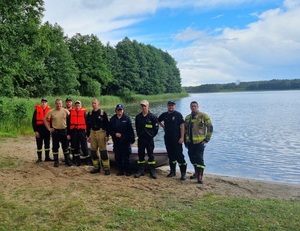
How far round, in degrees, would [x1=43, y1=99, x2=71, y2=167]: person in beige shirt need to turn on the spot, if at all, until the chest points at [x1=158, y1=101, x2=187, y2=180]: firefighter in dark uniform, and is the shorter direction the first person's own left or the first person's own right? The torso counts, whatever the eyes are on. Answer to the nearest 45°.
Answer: approximately 45° to the first person's own left

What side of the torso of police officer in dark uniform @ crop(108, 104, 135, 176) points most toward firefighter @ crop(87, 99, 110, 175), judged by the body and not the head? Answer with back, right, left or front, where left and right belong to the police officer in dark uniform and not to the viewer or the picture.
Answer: right

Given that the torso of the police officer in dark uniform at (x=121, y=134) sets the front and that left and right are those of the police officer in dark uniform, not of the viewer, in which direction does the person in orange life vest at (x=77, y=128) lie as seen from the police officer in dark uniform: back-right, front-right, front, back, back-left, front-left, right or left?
back-right

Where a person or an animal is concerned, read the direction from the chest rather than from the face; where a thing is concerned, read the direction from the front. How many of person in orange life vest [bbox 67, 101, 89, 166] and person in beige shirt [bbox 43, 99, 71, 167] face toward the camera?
2

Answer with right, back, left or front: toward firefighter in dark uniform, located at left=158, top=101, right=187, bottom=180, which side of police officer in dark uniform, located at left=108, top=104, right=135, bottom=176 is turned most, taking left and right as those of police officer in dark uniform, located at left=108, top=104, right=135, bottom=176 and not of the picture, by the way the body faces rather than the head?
left

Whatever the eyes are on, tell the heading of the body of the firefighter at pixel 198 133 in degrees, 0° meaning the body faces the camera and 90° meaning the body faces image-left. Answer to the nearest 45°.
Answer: approximately 45°

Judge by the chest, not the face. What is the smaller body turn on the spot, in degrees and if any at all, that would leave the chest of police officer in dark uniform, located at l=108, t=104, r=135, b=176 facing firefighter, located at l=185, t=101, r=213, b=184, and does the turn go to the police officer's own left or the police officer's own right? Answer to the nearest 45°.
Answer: approximately 90° to the police officer's own left

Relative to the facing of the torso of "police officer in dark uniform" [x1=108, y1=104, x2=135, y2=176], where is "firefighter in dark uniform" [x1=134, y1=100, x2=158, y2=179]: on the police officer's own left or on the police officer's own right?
on the police officer's own left

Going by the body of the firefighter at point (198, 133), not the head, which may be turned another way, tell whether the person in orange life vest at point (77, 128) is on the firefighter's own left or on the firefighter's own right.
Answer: on the firefighter's own right
